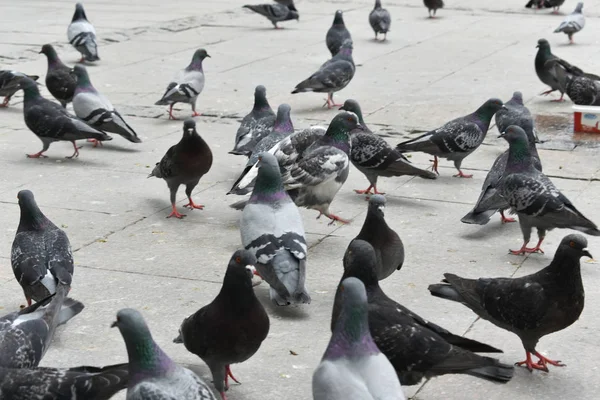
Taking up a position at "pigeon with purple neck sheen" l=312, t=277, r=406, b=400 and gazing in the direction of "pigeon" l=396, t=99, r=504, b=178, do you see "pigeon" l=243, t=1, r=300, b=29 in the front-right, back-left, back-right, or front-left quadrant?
front-left

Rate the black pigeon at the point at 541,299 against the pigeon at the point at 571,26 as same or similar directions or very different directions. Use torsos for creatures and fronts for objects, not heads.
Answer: same or similar directions

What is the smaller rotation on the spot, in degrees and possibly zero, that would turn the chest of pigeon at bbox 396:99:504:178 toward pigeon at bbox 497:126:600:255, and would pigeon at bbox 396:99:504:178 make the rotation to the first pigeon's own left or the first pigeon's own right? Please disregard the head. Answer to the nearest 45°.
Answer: approximately 90° to the first pigeon's own right

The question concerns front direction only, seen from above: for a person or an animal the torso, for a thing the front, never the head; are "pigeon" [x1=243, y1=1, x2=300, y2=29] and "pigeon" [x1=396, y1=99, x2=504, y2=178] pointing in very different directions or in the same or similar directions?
same or similar directions

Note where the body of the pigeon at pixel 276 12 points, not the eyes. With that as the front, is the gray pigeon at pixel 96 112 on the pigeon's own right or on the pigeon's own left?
on the pigeon's own right

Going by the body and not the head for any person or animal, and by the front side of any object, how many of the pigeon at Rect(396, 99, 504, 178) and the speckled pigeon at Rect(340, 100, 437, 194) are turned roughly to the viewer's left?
1

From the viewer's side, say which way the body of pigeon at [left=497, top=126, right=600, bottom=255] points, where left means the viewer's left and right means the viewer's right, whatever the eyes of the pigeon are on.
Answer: facing to the left of the viewer

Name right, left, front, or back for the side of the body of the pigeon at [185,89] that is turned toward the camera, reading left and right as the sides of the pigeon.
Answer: right

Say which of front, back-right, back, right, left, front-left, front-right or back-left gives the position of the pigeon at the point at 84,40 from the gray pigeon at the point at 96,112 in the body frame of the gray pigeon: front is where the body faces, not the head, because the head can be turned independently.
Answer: front-right

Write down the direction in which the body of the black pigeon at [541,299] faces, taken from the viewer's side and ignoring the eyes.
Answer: to the viewer's right

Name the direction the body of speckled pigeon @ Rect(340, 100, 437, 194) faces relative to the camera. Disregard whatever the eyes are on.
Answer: to the viewer's left

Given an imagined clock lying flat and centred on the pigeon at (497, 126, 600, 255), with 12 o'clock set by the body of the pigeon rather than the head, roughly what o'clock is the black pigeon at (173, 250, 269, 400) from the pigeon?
The black pigeon is roughly at 10 o'clock from the pigeon.

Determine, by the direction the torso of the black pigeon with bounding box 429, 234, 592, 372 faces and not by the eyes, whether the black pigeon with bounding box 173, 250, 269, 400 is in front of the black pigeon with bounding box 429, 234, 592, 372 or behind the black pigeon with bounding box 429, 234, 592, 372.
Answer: behind
